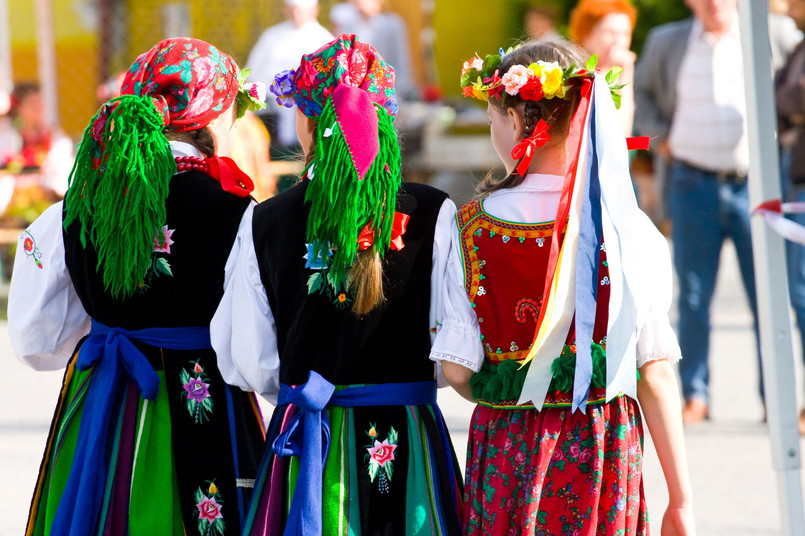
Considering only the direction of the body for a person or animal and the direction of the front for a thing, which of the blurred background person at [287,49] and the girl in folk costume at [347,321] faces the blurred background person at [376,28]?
the girl in folk costume

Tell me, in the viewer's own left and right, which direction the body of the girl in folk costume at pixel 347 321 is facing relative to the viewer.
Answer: facing away from the viewer

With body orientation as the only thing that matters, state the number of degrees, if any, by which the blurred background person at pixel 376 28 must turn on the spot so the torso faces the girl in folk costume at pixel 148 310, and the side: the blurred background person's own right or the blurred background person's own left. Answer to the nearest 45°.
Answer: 0° — they already face them

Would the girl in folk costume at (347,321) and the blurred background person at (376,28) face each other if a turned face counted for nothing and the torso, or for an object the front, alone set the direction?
yes

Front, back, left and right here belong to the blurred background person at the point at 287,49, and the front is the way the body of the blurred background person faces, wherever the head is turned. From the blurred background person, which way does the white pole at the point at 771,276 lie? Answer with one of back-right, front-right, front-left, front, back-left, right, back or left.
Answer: front

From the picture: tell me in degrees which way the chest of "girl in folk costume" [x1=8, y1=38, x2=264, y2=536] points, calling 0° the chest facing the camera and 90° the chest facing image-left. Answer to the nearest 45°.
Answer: approximately 225°

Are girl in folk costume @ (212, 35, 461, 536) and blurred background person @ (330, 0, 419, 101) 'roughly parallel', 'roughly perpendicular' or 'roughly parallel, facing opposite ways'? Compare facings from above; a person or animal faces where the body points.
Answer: roughly parallel, facing opposite ways

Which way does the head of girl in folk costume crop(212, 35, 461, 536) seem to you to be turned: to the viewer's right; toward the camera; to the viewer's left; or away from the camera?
away from the camera

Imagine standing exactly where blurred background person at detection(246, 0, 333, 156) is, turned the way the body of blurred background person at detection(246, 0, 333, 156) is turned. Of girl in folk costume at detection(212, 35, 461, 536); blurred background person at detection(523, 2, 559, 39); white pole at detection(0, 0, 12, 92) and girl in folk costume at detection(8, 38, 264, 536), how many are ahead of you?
2

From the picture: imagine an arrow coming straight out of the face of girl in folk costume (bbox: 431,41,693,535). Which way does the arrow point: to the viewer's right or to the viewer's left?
to the viewer's left

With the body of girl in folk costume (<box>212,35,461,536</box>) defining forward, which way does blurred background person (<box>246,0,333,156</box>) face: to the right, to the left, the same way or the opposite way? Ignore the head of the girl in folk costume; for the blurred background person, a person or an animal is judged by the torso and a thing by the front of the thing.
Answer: the opposite way

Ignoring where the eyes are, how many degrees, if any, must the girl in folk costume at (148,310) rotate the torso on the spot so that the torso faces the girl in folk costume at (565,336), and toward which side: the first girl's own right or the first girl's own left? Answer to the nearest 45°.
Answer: approximately 90° to the first girl's own right

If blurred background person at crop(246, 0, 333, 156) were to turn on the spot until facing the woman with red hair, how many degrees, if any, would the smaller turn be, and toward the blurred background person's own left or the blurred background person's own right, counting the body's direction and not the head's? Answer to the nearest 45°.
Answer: approximately 45° to the blurred background person's own left

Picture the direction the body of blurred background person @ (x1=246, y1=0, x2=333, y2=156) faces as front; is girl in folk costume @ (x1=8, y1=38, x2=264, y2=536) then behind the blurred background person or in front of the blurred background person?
in front

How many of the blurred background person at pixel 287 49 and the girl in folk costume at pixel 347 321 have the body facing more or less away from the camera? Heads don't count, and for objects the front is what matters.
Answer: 1

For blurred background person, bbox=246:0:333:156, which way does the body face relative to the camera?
toward the camera

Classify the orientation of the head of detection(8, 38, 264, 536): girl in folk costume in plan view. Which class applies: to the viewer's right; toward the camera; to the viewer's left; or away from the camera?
away from the camera

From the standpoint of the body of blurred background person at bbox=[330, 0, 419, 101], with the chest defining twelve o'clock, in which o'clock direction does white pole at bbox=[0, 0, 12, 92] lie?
The white pole is roughly at 4 o'clock from the blurred background person.

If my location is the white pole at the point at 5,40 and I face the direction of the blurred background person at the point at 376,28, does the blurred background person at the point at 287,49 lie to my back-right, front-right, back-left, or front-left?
front-right
